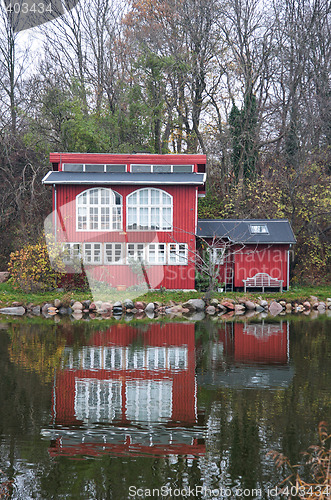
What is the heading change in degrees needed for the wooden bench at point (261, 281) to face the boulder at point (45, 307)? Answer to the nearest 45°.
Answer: approximately 45° to its right

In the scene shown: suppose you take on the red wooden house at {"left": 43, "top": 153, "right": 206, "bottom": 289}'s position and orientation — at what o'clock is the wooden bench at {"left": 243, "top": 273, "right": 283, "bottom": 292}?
The wooden bench is roughly at 9 o'clock from the red wooden house.

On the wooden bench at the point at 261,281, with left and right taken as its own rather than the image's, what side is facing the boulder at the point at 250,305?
front

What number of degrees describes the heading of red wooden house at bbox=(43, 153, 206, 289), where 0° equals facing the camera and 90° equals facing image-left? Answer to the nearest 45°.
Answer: approximately 0°

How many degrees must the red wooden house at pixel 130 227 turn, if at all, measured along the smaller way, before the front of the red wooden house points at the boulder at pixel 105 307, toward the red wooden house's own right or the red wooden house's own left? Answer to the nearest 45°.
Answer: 0° — it already faces it

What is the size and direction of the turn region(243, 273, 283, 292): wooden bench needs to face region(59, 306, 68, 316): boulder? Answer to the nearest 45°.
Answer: approximately 45° to its right

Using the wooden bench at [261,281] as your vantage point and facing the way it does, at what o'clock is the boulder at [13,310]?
The boulder is roughly at 2 o'clock from the wooden bench.

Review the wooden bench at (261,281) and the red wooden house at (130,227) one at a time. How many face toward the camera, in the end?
2

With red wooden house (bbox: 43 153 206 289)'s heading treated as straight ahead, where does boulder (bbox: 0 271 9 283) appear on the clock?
The boulder is roughly at 4 o'clock from the red wooden house.

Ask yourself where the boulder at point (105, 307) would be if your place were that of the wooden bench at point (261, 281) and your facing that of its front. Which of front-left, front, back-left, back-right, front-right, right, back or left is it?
front-right

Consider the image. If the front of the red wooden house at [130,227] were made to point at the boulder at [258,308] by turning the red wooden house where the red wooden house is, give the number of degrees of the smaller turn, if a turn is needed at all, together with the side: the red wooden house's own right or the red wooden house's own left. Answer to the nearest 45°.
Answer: approximately 45° to the red wooden house's own left

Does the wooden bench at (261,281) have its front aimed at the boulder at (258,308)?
yes

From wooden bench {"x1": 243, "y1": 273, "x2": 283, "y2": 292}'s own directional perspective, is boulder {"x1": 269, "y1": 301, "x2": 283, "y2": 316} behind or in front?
in front

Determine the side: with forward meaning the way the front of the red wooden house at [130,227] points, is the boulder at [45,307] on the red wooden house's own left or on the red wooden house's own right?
on the red wooden house's own right

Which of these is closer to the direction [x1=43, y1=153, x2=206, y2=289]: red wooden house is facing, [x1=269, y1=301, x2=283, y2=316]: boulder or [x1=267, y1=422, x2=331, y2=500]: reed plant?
the reed plant

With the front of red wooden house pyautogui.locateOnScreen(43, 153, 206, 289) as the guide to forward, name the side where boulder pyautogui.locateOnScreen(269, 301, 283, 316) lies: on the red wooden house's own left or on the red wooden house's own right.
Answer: on the red wooden house's own left
